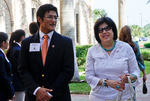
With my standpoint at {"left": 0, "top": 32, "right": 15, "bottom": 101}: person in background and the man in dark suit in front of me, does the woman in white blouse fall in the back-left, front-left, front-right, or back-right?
front-left

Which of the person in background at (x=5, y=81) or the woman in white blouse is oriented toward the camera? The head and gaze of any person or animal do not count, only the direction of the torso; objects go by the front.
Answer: the woman in white blouse

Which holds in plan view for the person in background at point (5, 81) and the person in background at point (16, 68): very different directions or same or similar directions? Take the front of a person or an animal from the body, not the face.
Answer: same or similar directions

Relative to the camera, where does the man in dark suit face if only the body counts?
toward the camera

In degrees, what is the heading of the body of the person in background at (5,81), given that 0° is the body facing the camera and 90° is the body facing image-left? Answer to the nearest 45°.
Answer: approximately 270°

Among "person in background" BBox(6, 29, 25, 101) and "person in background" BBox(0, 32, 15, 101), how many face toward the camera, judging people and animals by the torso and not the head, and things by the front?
0

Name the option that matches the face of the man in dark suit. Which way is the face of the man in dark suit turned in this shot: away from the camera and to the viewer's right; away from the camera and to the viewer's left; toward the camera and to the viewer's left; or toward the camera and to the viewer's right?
toward the camera and to the viewer's right

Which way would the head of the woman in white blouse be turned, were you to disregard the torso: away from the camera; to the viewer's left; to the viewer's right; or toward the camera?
toward the camera

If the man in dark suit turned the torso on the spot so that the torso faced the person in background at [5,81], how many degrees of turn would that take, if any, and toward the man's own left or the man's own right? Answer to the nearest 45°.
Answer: approximately 135° to the man's own right

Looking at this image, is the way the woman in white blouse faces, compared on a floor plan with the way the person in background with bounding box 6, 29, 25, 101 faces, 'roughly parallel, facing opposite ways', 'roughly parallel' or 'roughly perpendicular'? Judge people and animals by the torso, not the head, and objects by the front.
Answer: roughly perpendicular

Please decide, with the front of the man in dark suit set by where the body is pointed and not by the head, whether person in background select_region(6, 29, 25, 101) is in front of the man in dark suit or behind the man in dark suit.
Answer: behind

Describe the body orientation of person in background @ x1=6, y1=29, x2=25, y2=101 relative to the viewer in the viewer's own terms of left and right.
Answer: facing to the right of the viewer

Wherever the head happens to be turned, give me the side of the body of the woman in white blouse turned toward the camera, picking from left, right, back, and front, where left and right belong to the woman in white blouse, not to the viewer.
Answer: front

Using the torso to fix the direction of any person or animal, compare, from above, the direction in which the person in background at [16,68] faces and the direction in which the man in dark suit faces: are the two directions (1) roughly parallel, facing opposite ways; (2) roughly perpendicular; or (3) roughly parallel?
roughly perpendicular

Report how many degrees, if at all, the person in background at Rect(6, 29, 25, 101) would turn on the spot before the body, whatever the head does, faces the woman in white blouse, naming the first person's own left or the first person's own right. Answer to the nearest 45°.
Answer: approximately 45° to the first person's own right
